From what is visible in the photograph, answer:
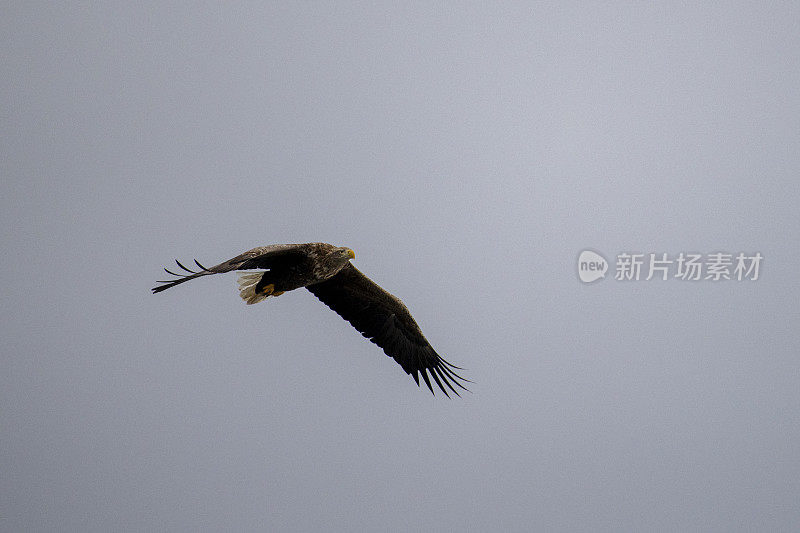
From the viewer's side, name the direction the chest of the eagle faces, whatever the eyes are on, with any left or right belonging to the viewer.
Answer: facing the viewer and to the right of the viewer
